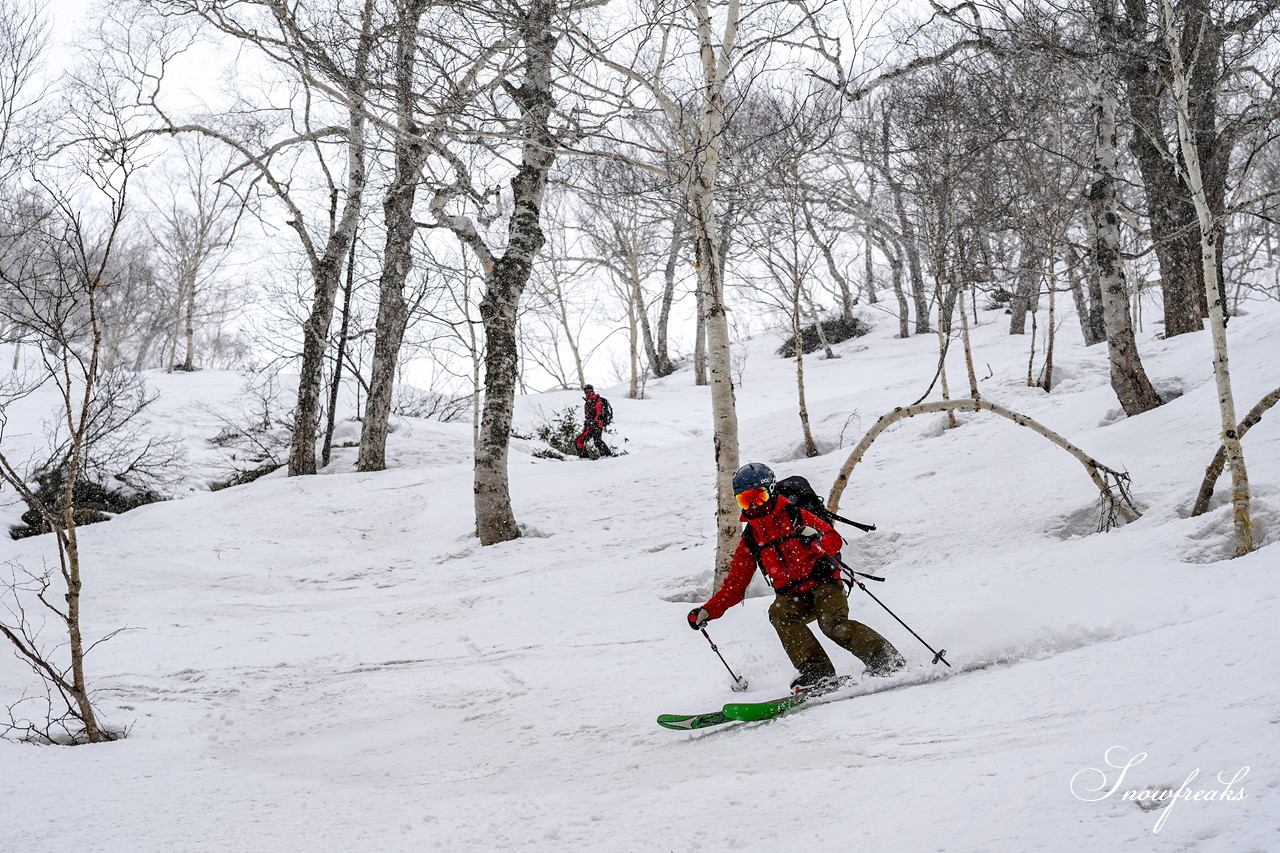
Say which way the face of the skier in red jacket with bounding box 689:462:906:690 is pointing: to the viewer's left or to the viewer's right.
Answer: to the viewer's left

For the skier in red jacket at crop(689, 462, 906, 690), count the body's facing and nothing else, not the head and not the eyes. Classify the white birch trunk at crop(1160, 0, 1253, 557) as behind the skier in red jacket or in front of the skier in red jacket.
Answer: behind

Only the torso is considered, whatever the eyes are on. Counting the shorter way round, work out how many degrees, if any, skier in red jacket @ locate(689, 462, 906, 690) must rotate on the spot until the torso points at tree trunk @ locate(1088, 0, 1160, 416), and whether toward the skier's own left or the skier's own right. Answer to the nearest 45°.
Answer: approximately 180°

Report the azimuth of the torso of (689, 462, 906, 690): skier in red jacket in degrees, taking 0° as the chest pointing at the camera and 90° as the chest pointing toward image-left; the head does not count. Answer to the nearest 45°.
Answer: approximately 45°

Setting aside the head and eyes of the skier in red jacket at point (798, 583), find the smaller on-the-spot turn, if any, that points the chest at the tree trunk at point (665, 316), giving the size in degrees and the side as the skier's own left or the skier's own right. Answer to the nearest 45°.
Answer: approximately 135° to the skier's own right

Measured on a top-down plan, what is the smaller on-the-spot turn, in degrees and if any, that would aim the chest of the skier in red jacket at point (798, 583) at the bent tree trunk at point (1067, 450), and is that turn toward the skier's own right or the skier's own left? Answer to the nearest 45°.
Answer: approximately 180°

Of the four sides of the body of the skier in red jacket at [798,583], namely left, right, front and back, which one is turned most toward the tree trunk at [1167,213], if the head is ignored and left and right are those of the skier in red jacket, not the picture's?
back

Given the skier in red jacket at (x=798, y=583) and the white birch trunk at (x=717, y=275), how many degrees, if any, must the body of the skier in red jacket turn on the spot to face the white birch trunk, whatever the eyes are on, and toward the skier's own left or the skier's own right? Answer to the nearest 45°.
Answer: approximately 135° to the skier's own right

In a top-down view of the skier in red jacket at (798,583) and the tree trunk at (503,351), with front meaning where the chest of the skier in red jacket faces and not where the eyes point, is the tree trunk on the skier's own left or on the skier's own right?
on the skier's own right
